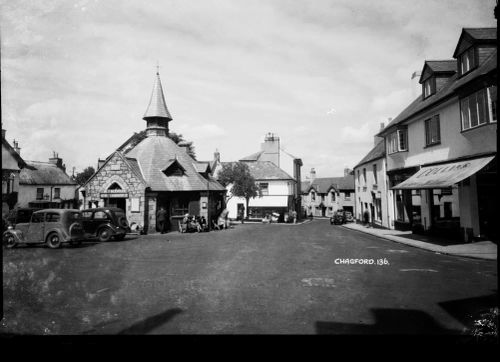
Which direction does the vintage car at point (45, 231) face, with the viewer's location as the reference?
facing away from the viewer and to the left of the viewer

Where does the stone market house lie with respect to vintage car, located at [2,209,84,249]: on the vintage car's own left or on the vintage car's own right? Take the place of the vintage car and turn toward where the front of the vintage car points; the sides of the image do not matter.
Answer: on the vintage car's own right

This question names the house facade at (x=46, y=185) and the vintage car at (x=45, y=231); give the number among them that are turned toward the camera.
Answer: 1

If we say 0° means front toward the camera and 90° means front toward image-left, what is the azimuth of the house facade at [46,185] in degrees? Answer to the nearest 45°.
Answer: approximately 0°
